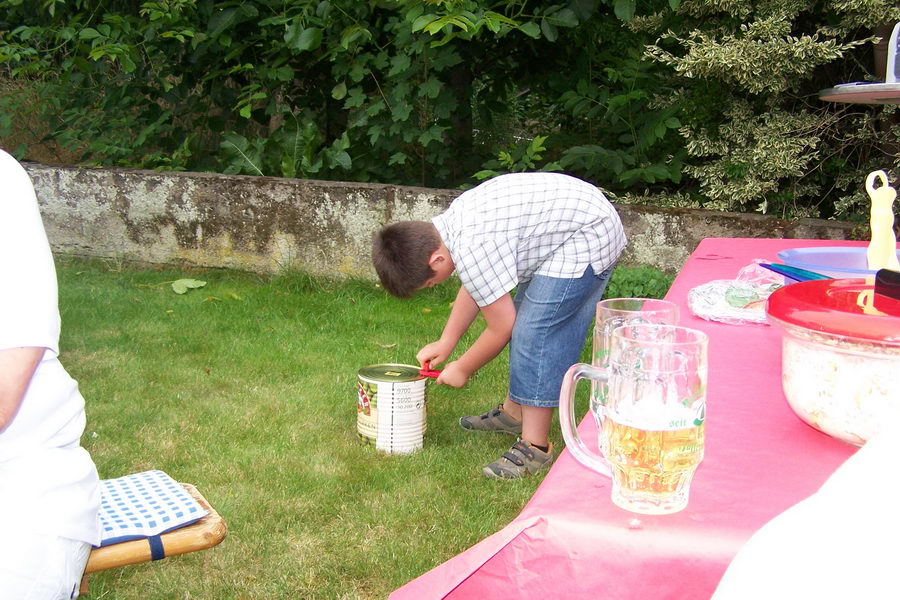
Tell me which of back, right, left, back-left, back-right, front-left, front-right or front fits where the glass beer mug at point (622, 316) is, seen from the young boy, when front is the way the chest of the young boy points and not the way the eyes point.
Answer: left

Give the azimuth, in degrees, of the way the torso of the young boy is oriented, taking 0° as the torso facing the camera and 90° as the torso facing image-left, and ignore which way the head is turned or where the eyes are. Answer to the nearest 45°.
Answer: approximately 90°

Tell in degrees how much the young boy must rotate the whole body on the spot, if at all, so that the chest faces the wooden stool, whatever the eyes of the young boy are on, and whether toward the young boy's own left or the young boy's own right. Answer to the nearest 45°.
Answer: approximately 45° to the young boy's own left

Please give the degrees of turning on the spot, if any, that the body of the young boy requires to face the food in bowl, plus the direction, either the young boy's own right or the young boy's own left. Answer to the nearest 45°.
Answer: approximately 90° to the young boy's own left

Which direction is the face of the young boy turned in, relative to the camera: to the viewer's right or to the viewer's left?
to the viewer's left
